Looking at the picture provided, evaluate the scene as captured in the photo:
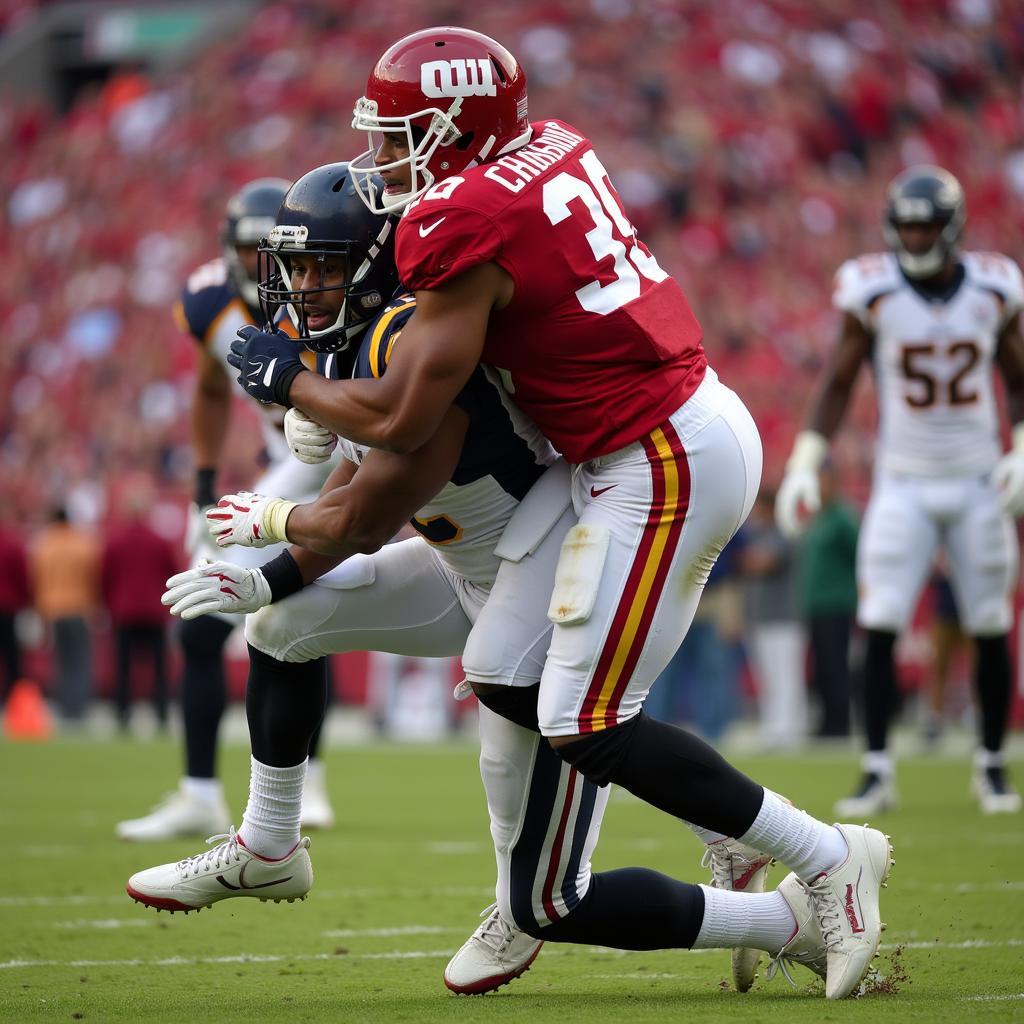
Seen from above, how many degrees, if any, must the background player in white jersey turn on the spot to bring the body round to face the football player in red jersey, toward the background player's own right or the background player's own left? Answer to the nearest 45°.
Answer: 0° — they already face them

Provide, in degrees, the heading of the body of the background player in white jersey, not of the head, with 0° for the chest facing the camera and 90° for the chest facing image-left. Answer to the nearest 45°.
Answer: approximately 0°

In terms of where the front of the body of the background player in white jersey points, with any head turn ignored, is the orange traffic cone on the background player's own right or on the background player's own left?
on the background player's own right

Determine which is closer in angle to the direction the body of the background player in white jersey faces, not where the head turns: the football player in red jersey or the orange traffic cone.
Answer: the football player in red jersey

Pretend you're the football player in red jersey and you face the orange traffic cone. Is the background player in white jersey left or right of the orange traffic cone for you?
right

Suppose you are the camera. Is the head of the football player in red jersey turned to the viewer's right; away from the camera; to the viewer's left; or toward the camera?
to the viewer's left
